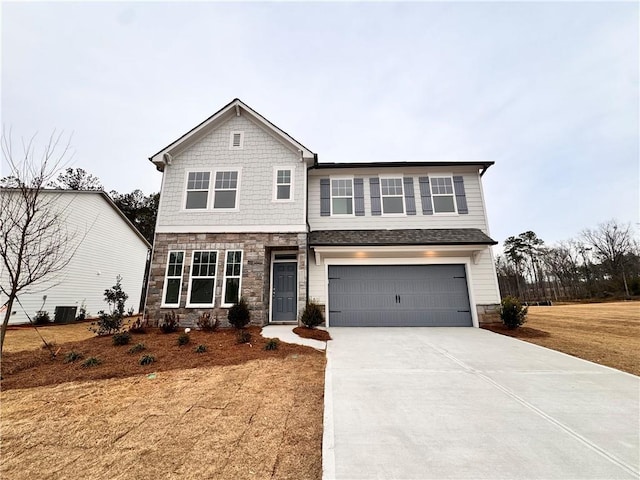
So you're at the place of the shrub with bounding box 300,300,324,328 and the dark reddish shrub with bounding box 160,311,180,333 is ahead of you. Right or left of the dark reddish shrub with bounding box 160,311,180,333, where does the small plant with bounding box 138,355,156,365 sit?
left

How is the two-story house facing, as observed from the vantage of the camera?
facing the viewer

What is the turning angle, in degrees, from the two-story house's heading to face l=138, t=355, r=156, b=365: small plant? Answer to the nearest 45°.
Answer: approximately 45° to its right

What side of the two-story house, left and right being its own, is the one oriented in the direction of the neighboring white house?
right

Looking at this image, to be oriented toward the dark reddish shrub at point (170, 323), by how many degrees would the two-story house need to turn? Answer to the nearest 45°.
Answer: approximately 90° to its right

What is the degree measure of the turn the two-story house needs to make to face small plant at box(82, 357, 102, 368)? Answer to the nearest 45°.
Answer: approximately 45° to its right

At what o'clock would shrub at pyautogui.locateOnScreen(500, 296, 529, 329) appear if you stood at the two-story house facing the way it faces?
The shrub is roughly at 9 o'clock from the two-story house.

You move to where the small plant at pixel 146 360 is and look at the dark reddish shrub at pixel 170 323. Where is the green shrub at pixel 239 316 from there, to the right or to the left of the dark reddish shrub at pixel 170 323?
right

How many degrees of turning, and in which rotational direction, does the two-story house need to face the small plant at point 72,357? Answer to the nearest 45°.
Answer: approximately 45° to its right
